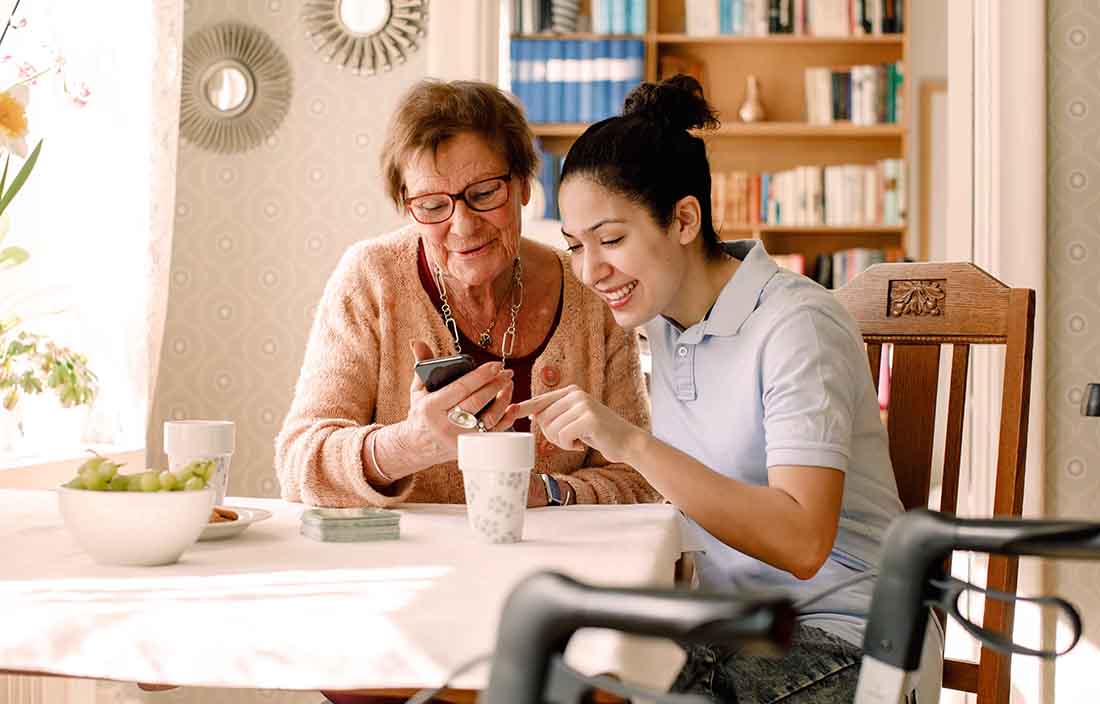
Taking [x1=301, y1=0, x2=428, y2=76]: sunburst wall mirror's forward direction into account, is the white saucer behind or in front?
in front

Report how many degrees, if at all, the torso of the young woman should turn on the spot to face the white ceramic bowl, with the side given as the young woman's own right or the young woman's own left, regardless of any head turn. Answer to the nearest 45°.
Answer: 0° — they already face it

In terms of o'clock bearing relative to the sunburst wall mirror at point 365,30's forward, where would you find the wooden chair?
The wooden chair is roughly at 11 o'clock from the sunburst wall mirror.

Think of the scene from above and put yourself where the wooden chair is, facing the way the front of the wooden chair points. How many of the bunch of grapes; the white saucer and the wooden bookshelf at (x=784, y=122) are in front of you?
2

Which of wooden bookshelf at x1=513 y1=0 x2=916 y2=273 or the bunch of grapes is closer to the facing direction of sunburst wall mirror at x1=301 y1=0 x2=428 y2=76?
the bunch of grapes

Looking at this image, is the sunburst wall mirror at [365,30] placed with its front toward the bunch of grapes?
yes

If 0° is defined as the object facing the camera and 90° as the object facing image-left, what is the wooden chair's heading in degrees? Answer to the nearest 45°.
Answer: approximately 45°

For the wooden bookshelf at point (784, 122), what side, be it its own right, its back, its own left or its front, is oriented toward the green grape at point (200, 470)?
front

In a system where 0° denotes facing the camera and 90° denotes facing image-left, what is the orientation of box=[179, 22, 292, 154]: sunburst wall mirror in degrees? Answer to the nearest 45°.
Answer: approximately 0°

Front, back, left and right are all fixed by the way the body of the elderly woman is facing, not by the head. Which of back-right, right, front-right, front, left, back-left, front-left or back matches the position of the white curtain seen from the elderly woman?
back-right

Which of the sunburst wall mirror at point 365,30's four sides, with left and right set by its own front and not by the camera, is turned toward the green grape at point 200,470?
front

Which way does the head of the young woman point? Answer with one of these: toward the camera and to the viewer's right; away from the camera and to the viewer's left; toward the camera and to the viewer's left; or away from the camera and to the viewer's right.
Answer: toward the camera and to the viewer's left

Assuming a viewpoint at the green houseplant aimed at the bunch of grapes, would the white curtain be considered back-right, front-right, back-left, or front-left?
back-left

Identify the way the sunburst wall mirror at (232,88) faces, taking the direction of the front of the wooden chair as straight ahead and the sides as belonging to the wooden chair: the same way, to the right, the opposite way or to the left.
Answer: to the left
